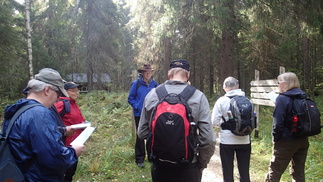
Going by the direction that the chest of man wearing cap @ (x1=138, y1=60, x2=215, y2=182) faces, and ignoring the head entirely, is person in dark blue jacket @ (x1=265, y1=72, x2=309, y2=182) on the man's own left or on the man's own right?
on the man's own right

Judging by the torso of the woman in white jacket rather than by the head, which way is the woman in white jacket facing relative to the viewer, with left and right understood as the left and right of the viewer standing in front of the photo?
facing away from the viewer and to the left of the viewer

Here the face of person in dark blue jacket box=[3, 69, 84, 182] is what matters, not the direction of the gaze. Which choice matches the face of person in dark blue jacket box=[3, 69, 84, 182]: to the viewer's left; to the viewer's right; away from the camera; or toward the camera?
to the viewer's right

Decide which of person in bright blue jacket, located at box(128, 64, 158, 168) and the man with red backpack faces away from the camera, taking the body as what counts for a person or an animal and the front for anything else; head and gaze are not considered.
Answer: the man with red backpack

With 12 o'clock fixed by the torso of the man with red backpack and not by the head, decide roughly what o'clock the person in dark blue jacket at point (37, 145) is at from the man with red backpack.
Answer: The person in dark blue jacket is roughly at 8 o'clock from the man with red backpack.

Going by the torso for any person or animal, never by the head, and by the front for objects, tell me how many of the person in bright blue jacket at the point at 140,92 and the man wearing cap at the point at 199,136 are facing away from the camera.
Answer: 1

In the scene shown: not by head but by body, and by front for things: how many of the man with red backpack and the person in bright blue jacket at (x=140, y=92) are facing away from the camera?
1

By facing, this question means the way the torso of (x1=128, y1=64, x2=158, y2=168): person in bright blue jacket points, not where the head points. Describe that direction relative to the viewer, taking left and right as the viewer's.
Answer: facing the viewer and to the right of the viewer

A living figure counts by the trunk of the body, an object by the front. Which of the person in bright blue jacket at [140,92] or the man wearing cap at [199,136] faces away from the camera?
the man wearing cap

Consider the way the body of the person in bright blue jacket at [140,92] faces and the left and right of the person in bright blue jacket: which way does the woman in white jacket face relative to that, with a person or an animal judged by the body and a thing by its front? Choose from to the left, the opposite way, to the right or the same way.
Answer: the opposite way

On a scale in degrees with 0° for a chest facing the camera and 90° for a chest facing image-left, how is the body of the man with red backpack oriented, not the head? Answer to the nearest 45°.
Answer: approximately 180°

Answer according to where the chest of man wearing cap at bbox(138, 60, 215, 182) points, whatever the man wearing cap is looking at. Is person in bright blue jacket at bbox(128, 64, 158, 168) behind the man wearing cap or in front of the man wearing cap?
in front

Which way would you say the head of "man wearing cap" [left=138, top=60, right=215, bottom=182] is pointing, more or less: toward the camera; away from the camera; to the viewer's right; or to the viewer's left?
away from the camera

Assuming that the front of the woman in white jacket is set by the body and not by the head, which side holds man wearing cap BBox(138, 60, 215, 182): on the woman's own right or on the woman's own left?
on the woman's own left

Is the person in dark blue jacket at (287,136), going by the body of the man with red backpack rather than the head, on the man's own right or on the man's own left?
on the man's own right

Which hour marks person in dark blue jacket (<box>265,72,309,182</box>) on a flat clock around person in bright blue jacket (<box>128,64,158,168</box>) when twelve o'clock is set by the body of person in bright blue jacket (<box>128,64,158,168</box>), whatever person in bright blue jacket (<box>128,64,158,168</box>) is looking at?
person in dark blue jacket (<box>265,72,309,182</box>) is roughly at 12 o'clock from person in bright blue jacket (<box>128,64,158,168</box>).

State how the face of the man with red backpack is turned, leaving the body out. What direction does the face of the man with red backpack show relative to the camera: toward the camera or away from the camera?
away from the camera
